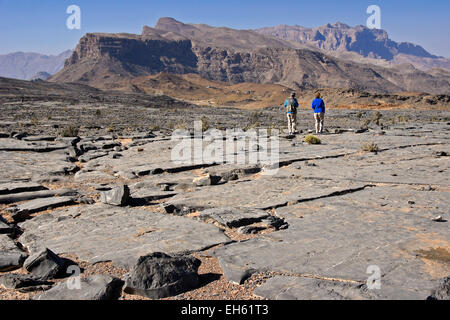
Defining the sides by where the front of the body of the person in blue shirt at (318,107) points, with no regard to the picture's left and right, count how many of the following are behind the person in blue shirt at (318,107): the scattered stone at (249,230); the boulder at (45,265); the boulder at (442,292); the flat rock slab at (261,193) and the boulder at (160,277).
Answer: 5

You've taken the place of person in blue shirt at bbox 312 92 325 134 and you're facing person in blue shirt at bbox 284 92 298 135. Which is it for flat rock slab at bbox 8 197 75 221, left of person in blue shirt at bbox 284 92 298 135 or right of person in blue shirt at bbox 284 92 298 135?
left

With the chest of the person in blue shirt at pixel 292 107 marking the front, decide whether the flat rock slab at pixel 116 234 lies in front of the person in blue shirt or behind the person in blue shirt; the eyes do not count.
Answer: behind

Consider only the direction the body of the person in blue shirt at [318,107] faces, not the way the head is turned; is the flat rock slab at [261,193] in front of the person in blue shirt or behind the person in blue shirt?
behind

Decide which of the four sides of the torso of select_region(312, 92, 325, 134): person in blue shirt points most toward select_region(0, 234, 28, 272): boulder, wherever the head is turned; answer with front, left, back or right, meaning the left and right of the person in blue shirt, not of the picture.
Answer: back

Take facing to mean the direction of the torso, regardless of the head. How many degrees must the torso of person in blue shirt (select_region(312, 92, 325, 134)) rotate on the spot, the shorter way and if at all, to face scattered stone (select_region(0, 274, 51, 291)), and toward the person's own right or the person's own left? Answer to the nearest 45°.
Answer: approximately 180°

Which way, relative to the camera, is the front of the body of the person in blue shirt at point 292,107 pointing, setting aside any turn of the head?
away from the camera

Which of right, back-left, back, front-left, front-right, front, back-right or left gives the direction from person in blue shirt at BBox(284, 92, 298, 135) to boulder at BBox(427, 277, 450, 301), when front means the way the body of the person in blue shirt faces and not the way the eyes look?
back

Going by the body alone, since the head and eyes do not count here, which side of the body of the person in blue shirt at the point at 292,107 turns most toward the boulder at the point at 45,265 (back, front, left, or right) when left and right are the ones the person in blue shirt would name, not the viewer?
back

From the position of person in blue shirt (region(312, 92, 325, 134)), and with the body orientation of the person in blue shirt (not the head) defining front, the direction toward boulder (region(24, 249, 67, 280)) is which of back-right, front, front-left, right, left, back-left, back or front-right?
back

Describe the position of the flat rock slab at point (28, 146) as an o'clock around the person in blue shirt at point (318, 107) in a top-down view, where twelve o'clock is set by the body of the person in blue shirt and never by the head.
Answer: The flat rock slab is roughly at 8 o'clock from the person in blue shirt.

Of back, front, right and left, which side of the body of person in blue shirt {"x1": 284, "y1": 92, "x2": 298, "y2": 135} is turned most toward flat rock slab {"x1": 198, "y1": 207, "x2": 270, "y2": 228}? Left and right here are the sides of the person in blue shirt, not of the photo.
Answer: back

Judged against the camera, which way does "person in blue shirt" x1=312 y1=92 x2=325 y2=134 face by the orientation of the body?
away from the camera

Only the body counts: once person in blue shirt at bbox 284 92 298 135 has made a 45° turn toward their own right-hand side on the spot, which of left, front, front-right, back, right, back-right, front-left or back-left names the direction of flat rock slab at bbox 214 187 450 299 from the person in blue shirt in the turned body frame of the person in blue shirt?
back-right
